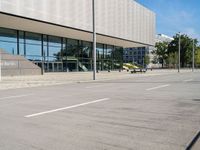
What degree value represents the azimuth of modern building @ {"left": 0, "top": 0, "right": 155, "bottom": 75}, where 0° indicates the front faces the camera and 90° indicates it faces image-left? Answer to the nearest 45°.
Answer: approximately 315°
